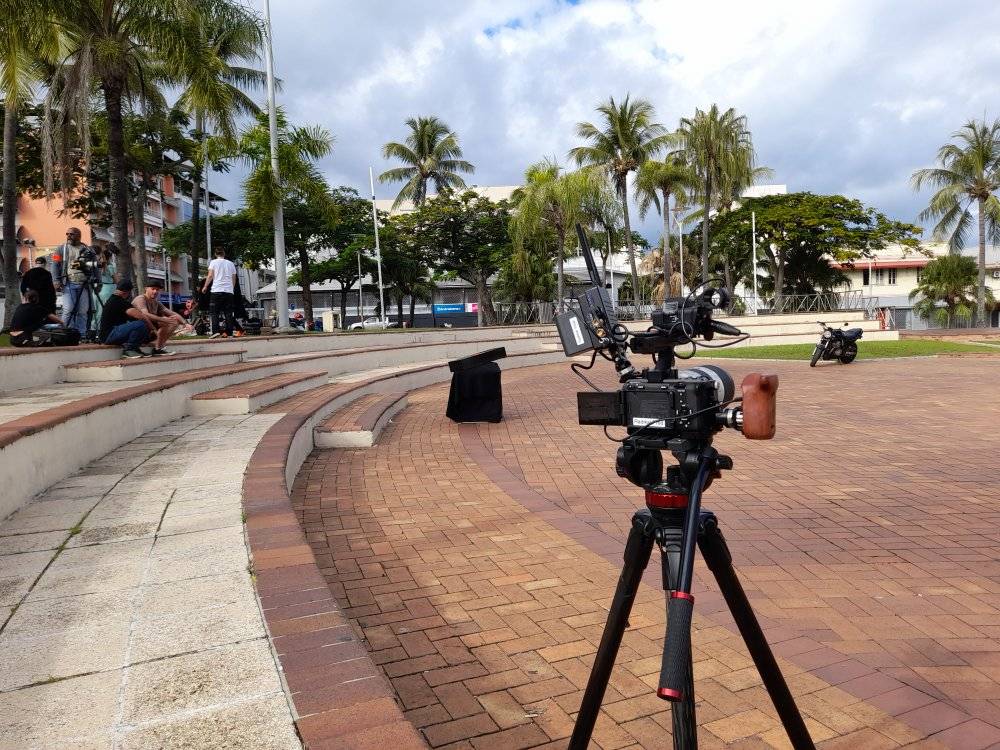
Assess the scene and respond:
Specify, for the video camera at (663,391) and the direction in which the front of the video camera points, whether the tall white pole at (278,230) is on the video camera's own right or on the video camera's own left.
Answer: on the video camera's own left

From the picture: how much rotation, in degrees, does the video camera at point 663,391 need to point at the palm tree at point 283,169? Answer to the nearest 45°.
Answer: approximately 90° to its left

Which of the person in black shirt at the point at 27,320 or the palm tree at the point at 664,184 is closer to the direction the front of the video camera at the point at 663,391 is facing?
the palm tree

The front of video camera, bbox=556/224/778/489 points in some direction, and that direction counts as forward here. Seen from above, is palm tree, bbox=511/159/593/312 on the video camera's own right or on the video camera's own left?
on the video camera's own left

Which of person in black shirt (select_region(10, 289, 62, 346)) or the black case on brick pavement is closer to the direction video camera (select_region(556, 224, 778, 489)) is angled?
the black case on brick pavement

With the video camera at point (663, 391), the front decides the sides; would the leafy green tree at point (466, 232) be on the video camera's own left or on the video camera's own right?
on the video camera's own left

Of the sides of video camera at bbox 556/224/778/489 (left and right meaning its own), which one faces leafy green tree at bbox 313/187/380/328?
left

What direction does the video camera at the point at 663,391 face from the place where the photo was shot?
facing away from the viewer and to the right of the viewer

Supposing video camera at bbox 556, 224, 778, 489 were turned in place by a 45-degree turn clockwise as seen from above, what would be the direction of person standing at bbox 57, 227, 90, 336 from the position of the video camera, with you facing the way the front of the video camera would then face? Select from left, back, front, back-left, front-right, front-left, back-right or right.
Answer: back-left
